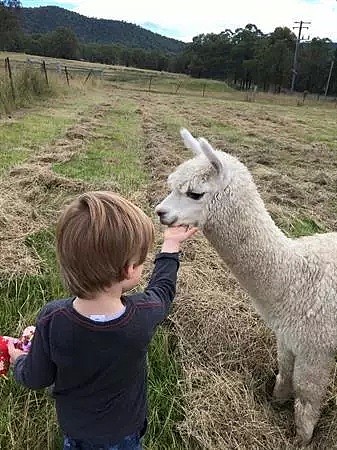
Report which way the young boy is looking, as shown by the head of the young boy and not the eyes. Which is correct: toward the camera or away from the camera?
away from the camera

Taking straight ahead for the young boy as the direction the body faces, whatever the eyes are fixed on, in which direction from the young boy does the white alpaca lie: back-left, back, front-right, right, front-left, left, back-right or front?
front-right

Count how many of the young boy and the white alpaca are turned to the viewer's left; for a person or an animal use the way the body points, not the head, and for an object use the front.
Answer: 1

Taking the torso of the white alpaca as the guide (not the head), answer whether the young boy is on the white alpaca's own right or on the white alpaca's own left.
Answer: on the white alpaca's own left

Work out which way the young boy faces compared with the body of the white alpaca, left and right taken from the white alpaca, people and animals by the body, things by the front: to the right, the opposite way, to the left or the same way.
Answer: to the right

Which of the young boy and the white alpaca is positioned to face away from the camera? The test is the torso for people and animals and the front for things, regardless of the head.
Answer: the young boy

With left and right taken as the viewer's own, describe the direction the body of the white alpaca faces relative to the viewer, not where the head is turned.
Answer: facing to the left of the viewer

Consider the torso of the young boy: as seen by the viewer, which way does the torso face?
away from the camera
